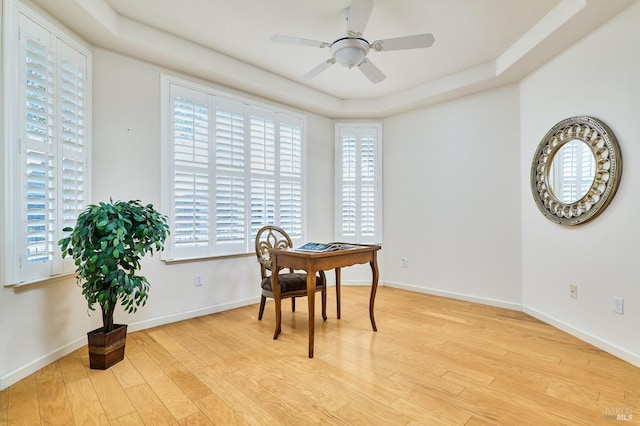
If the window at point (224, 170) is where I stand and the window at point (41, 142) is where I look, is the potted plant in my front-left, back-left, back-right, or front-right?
front-left

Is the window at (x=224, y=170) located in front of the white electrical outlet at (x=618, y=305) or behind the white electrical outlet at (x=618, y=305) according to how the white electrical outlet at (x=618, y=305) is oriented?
in front

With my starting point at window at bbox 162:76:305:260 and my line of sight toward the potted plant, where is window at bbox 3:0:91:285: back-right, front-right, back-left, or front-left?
front-right

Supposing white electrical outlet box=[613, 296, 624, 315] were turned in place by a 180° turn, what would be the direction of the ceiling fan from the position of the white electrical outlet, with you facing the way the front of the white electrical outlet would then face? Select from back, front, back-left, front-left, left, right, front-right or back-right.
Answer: back

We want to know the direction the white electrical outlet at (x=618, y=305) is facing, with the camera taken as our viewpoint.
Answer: facing the viewer and to the left of the viewer

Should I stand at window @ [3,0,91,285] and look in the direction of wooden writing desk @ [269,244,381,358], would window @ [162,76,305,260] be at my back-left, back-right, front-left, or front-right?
front-left

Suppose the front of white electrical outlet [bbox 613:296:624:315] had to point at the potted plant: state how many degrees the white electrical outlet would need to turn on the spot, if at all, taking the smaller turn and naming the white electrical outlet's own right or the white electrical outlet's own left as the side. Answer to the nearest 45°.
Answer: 0° — it already faces it

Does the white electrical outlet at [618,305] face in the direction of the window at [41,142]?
yes

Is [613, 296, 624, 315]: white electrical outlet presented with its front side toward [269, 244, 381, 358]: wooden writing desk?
yes
